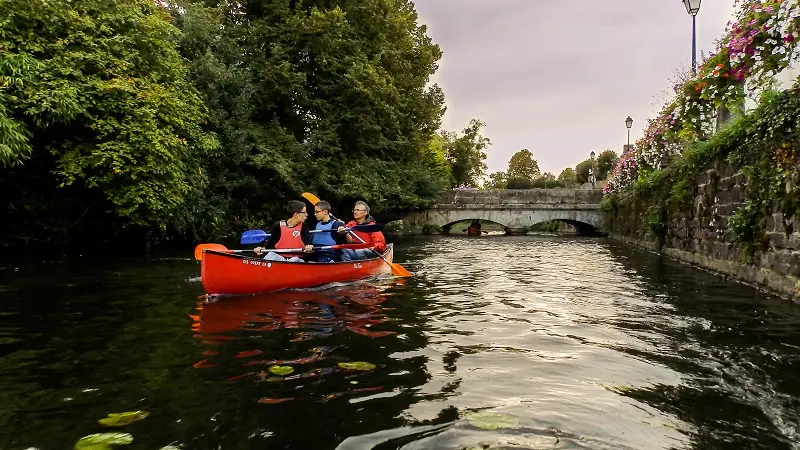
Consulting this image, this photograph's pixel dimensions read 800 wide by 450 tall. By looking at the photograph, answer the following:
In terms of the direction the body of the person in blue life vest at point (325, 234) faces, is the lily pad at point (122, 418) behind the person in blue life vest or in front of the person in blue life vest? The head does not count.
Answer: in front

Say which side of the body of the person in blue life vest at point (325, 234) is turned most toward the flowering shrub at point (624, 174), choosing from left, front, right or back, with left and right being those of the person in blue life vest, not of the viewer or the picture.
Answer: back

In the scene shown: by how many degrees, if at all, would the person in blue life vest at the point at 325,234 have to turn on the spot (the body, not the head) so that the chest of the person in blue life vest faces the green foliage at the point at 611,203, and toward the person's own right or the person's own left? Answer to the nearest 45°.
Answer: approximately 180°

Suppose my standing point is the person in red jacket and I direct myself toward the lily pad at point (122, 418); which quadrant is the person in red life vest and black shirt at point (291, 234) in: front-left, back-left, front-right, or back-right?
front-right

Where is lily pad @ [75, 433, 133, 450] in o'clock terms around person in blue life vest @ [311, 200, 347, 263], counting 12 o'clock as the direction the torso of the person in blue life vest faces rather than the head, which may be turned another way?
The lily pad is roughly at 11 o'clock from the person in blue life vest.

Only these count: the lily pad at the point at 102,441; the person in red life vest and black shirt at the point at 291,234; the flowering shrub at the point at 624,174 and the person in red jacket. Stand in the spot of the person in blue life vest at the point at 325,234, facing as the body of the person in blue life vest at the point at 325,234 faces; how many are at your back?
2

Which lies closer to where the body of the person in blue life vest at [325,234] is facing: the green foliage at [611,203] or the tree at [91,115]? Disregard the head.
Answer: the tree

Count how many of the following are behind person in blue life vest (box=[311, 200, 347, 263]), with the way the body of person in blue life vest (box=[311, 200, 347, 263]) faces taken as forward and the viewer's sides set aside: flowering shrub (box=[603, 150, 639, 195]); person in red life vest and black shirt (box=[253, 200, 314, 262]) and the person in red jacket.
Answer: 2

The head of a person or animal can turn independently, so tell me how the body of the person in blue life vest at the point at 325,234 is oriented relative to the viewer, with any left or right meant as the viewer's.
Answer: facing the viewer and to the left of the viewer

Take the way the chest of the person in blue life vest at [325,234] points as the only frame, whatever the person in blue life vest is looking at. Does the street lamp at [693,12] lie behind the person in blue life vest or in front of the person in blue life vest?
behind

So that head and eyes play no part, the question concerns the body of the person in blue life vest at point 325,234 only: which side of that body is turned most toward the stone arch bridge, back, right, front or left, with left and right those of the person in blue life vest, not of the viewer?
back

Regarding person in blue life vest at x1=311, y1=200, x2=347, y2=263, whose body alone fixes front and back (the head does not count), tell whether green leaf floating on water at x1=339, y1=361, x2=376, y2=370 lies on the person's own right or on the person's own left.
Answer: on the person's own left

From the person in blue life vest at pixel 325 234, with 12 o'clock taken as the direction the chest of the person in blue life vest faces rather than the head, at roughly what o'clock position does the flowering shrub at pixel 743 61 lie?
The flowering shrub is roughly at 8 o'clock from the person in blue life vest.

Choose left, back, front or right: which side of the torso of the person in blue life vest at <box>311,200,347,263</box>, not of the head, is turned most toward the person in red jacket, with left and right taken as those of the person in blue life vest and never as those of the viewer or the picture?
back

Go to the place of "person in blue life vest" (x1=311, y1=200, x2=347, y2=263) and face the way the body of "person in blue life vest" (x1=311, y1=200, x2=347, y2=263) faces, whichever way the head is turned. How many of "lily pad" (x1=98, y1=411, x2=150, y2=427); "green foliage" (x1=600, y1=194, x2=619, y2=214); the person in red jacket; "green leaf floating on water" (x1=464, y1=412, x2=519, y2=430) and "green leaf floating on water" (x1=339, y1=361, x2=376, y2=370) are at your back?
2

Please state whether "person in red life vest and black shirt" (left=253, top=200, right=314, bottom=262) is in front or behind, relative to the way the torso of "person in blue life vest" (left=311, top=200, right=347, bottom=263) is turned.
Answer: in front
